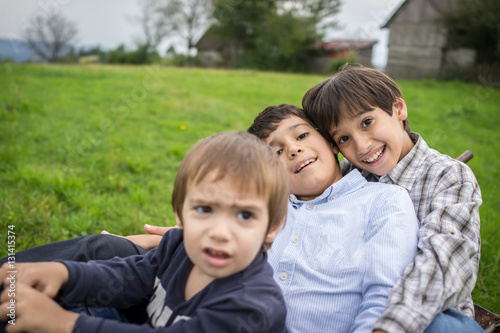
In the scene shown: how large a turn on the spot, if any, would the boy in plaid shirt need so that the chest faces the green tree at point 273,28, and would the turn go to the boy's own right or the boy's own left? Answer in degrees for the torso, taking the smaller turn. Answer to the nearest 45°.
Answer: approximately 135° to the boy's own right

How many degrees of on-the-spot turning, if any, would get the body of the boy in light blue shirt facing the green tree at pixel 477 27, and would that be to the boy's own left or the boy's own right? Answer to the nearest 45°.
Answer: approximately 135° to the boy's own right

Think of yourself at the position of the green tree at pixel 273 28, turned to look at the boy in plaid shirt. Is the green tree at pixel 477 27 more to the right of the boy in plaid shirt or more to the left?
left

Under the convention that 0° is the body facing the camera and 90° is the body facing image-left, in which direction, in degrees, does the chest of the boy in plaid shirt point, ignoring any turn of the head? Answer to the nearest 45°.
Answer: approximately 45°

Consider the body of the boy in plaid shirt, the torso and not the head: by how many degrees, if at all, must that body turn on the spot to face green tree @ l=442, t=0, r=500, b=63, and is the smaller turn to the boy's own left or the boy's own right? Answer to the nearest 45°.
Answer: approximately 135° to the boy's own right

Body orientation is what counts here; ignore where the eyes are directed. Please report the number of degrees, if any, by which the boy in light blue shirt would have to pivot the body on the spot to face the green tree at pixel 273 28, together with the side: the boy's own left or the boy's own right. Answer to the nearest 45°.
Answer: approximately 135° to the boy's own right

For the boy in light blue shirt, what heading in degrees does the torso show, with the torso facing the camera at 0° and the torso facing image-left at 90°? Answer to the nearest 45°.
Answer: approximately 45°
